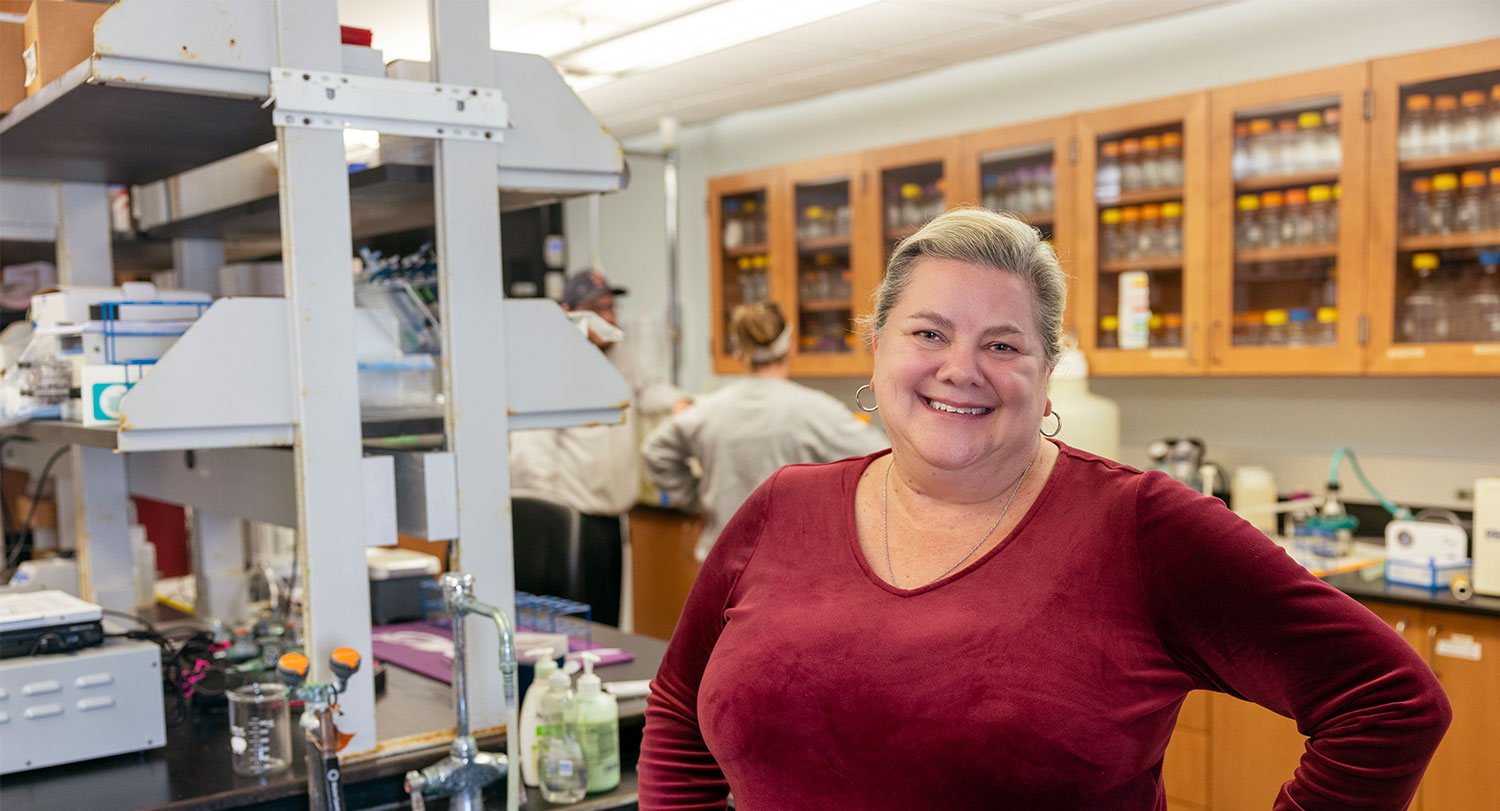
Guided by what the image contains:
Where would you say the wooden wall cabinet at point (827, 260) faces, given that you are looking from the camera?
facing the viewer and to the left of the viewer

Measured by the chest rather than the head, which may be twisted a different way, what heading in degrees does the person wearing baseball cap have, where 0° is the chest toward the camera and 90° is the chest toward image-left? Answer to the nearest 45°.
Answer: approximately 270°

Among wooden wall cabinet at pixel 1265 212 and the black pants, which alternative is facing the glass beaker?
the wooden wall cabinet

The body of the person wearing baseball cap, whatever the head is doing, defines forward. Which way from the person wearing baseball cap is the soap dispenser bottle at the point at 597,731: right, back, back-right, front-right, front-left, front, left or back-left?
right

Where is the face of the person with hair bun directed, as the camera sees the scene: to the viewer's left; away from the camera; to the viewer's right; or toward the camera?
away from the camera

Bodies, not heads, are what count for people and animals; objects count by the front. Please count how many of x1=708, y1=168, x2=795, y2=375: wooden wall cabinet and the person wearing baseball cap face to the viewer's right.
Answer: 1

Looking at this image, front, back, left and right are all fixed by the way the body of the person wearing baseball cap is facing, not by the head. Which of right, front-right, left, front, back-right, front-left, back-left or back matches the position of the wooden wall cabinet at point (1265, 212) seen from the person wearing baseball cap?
front-right

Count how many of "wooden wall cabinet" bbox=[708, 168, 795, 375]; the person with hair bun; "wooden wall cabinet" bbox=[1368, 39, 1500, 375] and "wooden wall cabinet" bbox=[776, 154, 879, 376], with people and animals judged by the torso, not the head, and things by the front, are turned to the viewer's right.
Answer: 0

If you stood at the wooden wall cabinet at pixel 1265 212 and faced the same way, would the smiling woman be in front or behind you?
in front

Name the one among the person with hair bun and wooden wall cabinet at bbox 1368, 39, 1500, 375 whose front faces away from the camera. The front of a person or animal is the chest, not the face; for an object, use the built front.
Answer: the person with hair bun

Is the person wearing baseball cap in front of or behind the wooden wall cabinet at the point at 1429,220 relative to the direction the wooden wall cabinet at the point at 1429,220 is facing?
in front

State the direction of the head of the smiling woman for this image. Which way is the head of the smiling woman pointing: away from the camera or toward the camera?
toward the camera

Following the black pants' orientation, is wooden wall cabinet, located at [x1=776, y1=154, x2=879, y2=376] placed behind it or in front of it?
in front

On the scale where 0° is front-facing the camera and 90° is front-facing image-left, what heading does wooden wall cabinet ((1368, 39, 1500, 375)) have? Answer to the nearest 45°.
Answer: approximately 45°

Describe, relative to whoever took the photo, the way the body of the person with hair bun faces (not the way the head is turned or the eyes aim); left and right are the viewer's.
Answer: facing away from the viewer

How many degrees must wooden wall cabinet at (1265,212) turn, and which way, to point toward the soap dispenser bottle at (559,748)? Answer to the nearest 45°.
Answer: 0° — it already faces it
